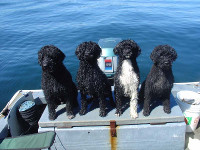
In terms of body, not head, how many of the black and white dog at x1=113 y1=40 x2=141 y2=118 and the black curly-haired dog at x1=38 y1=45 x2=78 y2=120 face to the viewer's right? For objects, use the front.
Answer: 0

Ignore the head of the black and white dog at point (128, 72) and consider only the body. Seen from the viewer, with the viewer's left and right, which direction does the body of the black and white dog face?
facing the viewer

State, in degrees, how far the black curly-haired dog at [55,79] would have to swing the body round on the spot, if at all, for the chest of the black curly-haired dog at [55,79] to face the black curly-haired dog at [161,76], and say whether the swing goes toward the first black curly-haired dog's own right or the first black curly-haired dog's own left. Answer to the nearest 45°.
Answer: approximately 135° to the first black curly-haired dog's own left

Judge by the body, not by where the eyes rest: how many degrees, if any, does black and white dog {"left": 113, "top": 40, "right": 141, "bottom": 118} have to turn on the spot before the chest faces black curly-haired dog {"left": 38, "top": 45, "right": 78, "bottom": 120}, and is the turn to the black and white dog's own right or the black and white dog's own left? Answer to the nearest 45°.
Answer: approximately 90° to the black and white dog's own right

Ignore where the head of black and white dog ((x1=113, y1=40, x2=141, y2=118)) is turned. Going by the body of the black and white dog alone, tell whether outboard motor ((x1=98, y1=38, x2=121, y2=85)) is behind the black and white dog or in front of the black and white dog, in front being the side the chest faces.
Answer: behind

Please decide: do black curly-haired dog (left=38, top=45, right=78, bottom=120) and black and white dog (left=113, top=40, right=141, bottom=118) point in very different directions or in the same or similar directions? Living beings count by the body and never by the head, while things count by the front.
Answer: same or similar directions

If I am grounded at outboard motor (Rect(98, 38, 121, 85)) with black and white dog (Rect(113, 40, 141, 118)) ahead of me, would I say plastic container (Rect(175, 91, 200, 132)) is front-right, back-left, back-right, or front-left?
front-left

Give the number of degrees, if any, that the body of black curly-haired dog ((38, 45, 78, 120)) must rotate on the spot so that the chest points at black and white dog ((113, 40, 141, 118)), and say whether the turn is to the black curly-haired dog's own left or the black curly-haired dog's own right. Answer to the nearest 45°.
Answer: approximately 135° to the black curly-haired dog's own left

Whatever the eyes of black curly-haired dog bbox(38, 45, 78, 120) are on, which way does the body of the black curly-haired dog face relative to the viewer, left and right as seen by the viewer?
facing the viewer and to the left of the viewer

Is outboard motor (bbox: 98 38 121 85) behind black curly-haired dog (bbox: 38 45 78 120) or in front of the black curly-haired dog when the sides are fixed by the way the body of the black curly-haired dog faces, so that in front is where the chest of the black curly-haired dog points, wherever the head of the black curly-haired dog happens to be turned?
behind

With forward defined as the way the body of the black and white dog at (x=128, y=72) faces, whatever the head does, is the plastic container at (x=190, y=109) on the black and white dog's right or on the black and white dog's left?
on the black and white dog's left
